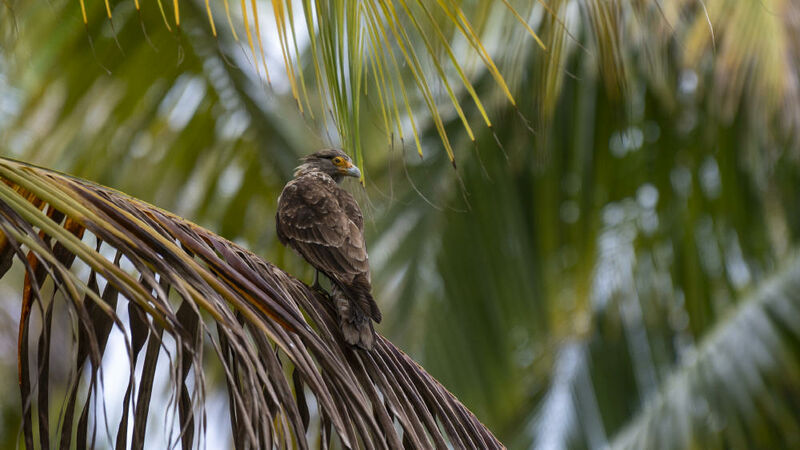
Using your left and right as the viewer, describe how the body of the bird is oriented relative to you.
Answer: facing away from the viewer and to the left of the viewer
